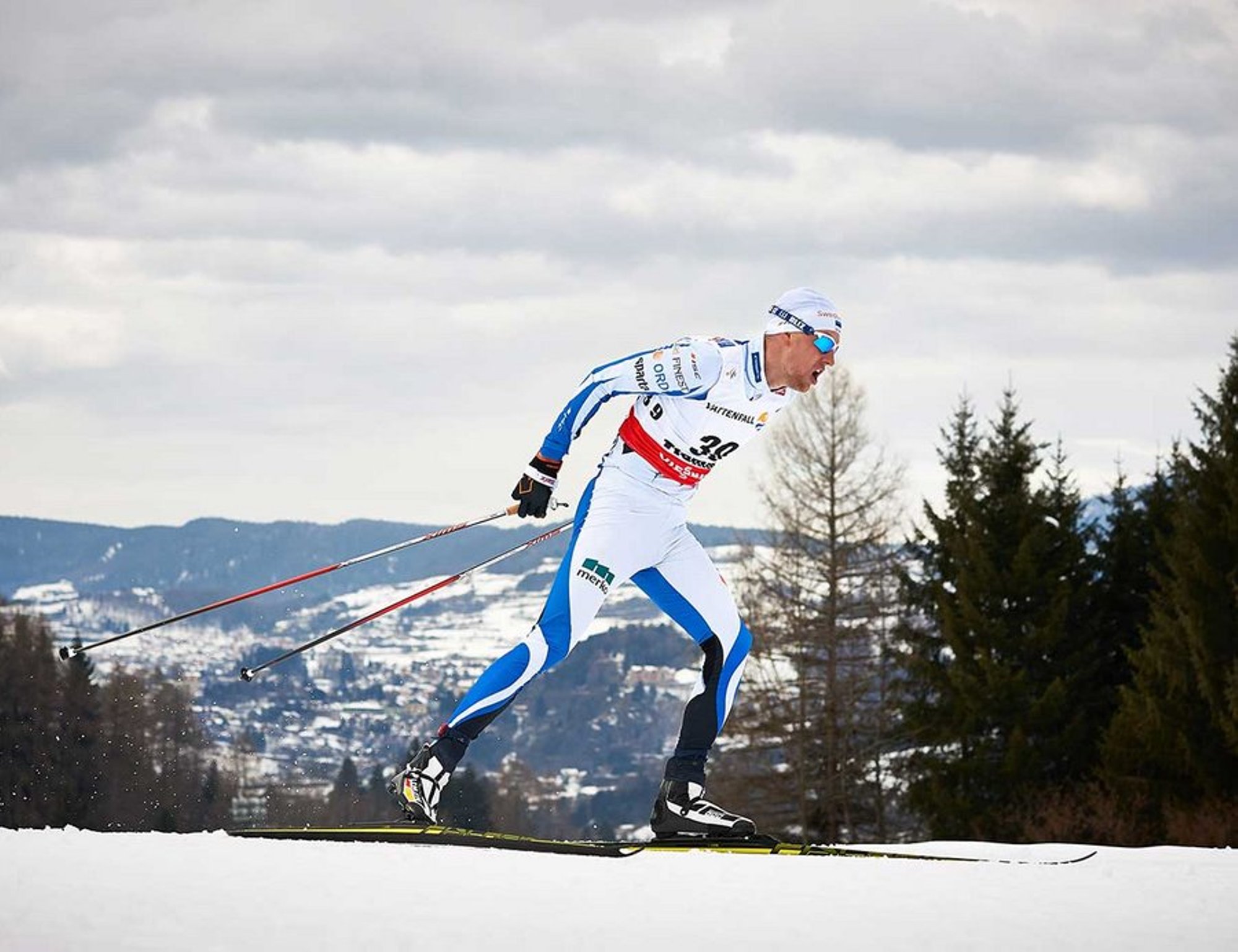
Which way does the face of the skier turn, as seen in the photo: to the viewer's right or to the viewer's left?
to the viewer's right

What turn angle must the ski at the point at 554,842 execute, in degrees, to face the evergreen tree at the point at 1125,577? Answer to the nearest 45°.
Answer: approximately 90° to its left

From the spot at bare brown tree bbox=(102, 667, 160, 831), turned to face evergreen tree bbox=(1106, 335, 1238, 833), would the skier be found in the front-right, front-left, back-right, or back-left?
front-right

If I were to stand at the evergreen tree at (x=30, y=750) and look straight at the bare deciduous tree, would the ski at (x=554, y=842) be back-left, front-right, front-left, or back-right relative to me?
front-right

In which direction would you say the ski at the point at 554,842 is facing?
to the viewer's right

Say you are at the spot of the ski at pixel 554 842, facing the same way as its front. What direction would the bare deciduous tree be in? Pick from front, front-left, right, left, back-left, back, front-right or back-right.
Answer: left

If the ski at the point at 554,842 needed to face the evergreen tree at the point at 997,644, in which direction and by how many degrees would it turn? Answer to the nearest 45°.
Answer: approximately 90° to its left

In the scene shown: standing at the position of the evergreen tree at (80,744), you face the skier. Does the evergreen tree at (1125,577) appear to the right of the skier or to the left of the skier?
left
